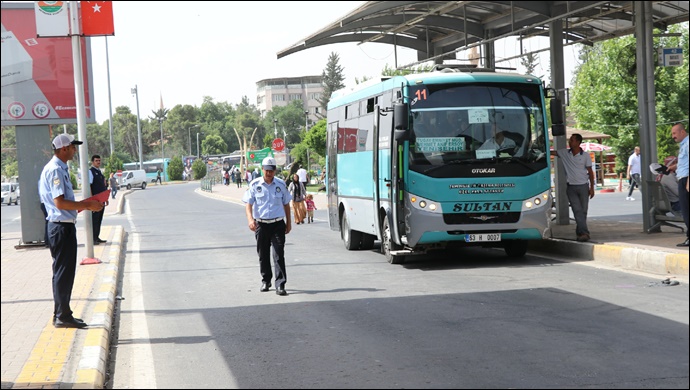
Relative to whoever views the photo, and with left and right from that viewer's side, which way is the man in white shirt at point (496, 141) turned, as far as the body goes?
facing the viewer

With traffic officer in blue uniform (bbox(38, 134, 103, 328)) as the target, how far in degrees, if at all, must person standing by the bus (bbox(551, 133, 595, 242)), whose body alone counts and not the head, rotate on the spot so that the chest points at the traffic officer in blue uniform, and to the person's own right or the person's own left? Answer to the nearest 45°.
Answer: approximately 45° to the person's own right

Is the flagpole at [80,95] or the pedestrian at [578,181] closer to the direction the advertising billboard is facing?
the flagpole

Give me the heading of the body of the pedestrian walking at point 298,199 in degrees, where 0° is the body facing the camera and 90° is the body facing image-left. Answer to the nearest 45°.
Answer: approximately 0°

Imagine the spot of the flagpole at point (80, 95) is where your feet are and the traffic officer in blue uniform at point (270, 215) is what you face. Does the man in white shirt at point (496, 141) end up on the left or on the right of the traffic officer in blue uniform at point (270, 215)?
left

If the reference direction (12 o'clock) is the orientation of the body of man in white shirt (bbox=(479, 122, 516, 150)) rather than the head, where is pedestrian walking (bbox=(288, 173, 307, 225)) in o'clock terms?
The pedestrian walking is roughly at 5 o'clock from the man in white shirt.

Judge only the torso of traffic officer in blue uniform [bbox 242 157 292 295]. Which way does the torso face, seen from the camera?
toward the camera

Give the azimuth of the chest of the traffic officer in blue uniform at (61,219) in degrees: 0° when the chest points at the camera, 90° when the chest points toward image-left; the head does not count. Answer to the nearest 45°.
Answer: approximately 270°

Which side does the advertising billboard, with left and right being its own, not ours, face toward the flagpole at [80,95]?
front

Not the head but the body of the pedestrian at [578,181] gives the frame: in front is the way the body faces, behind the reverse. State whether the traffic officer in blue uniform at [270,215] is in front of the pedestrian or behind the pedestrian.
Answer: in front

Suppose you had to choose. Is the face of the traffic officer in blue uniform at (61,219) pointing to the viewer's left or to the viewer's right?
to the viewer's right

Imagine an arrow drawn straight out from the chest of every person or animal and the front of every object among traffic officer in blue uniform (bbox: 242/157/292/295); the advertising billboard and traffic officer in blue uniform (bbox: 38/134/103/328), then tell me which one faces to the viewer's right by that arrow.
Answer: traffic officer in blue uniform (bbox: 38/134/103/328)

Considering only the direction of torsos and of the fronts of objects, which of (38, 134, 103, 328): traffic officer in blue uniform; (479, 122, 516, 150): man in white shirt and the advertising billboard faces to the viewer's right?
the traffic officer in blue uniform
